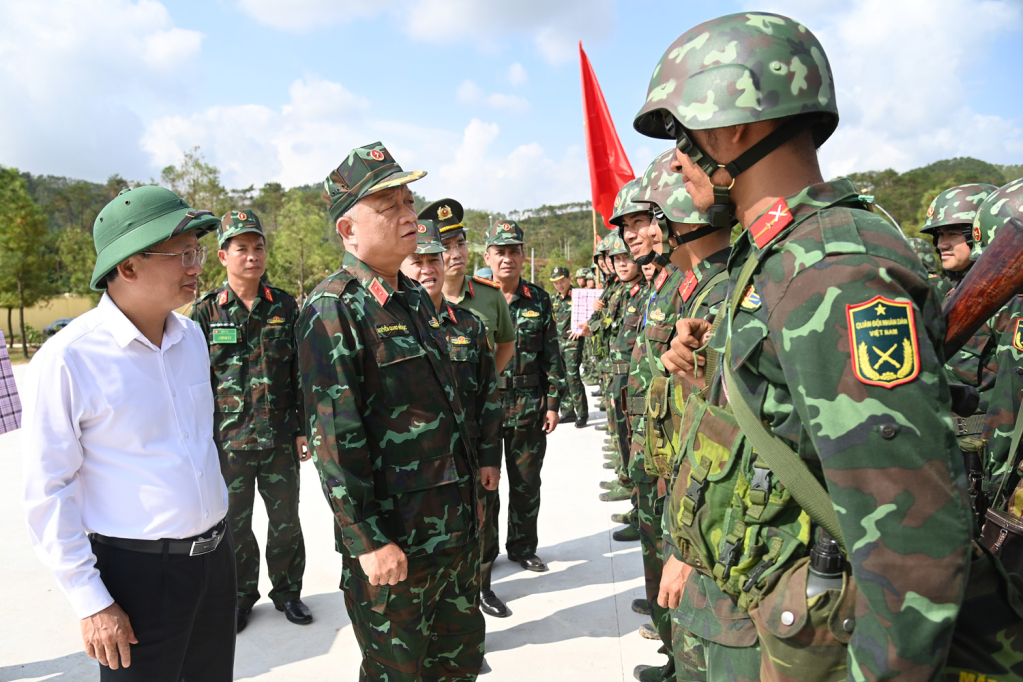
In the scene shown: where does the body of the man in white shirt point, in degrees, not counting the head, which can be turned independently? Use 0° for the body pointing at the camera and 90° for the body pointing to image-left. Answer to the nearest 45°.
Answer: approximately 315°

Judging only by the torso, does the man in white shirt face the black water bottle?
yes

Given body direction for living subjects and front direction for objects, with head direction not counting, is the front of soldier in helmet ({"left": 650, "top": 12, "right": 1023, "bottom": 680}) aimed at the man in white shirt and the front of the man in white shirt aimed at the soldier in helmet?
yes

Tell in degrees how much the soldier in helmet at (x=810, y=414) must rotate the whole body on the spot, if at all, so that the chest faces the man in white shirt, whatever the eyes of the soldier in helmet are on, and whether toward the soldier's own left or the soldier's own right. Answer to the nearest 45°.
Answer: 0° — they already face them

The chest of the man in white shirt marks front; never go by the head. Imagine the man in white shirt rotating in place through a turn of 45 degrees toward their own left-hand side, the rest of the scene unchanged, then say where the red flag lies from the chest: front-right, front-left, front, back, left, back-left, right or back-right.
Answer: front-left

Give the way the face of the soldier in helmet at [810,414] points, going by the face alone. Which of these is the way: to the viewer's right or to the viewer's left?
to the viewer's left

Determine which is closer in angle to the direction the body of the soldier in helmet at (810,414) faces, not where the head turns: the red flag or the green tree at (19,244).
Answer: the green tree

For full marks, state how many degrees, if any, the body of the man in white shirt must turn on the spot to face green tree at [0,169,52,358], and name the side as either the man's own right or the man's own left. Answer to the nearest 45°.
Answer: approximately 135° to the man's own left

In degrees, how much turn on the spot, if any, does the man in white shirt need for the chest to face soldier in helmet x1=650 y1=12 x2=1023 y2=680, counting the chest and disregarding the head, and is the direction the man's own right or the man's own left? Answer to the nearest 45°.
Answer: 0° — they already face them

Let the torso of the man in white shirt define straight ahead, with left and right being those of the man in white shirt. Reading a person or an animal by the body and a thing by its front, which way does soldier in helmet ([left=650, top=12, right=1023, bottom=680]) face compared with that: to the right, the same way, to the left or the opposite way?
the opposite way

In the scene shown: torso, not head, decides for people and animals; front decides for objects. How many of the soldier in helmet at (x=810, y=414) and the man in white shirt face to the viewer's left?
1

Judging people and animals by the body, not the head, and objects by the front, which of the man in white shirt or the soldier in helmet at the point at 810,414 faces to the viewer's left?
the soldier in helmet

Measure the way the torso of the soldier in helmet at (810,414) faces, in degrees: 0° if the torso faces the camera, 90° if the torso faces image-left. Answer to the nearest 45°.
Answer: approximately 90°

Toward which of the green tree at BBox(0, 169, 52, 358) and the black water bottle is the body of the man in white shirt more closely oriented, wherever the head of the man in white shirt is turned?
the black water bottle

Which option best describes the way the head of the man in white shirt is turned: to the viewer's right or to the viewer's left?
to the viewer's right
